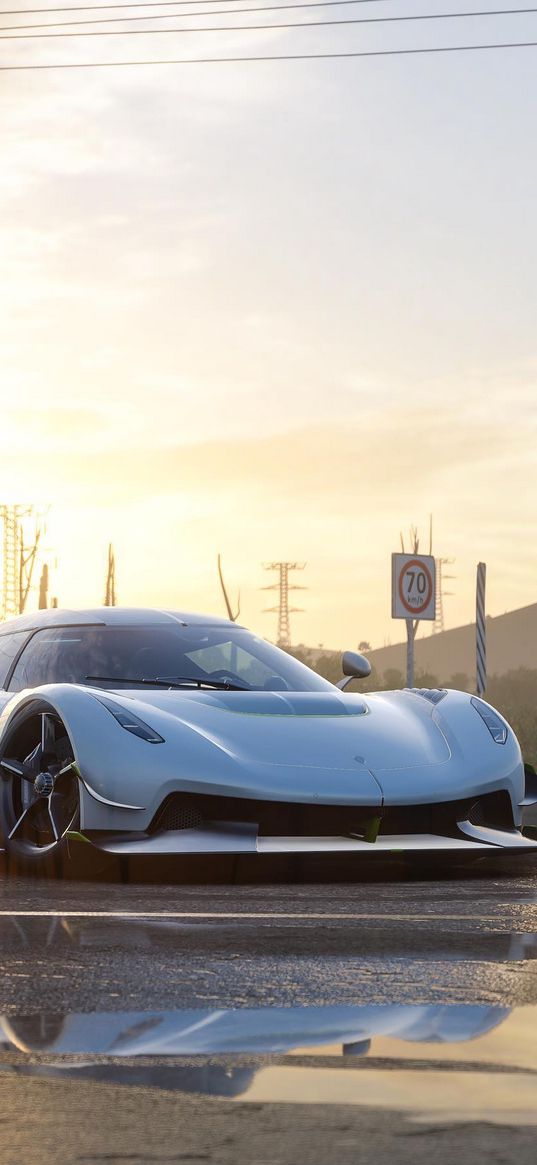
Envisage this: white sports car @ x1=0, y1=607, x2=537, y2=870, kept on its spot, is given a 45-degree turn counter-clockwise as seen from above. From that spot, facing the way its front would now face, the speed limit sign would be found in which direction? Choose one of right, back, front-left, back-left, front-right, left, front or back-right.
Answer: left

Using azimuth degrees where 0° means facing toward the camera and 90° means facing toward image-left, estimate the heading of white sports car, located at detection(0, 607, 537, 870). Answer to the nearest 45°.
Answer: approximately 315°

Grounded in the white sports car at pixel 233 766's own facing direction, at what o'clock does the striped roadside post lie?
The striped roadside post is roughly at 8 o'clock from the white sports car.
